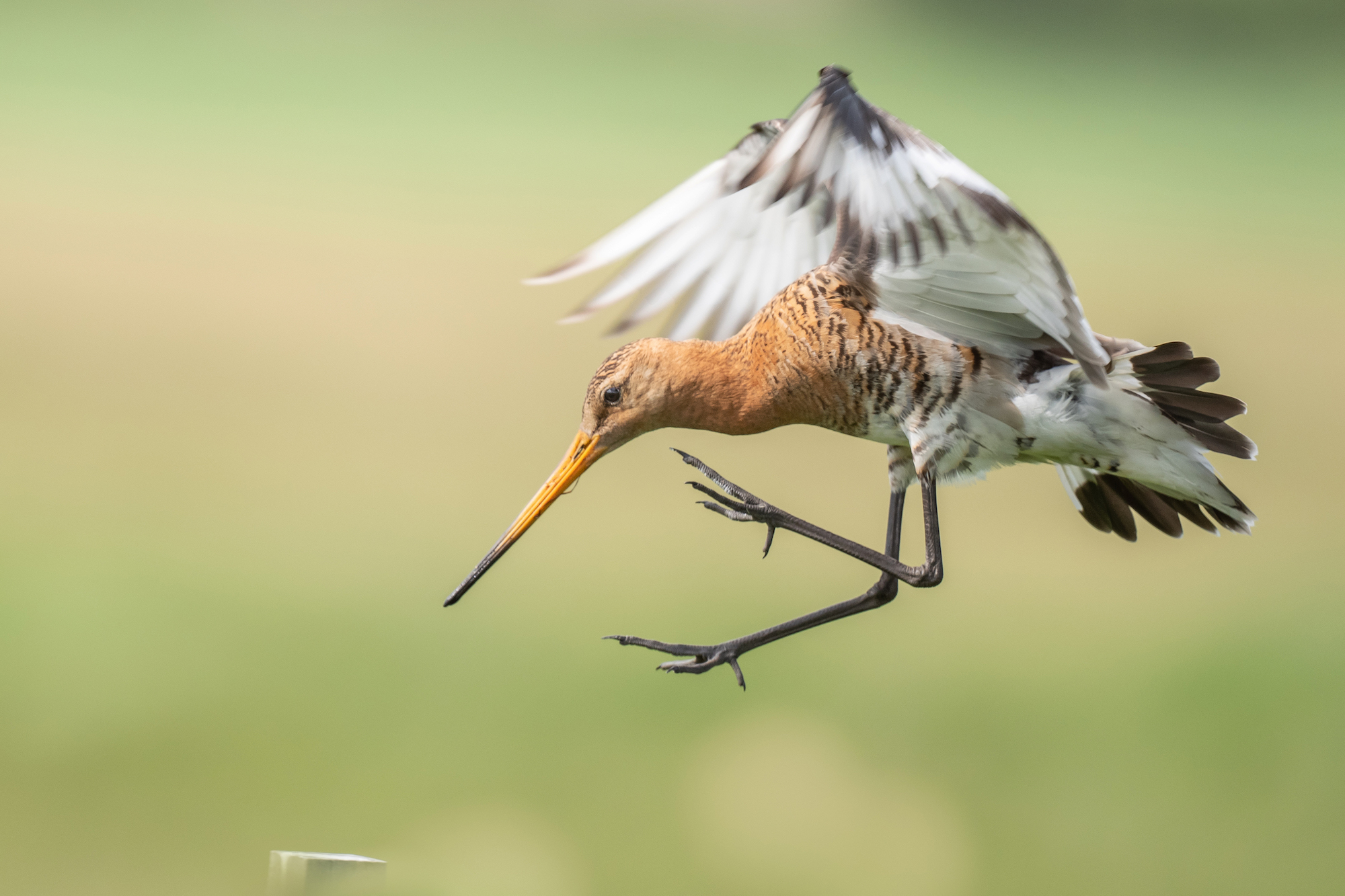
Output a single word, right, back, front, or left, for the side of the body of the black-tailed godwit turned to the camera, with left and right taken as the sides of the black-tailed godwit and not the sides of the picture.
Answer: left

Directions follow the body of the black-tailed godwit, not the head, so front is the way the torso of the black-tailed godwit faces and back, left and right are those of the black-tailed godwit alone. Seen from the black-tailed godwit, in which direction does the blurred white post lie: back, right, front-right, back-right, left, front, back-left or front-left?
front-left
